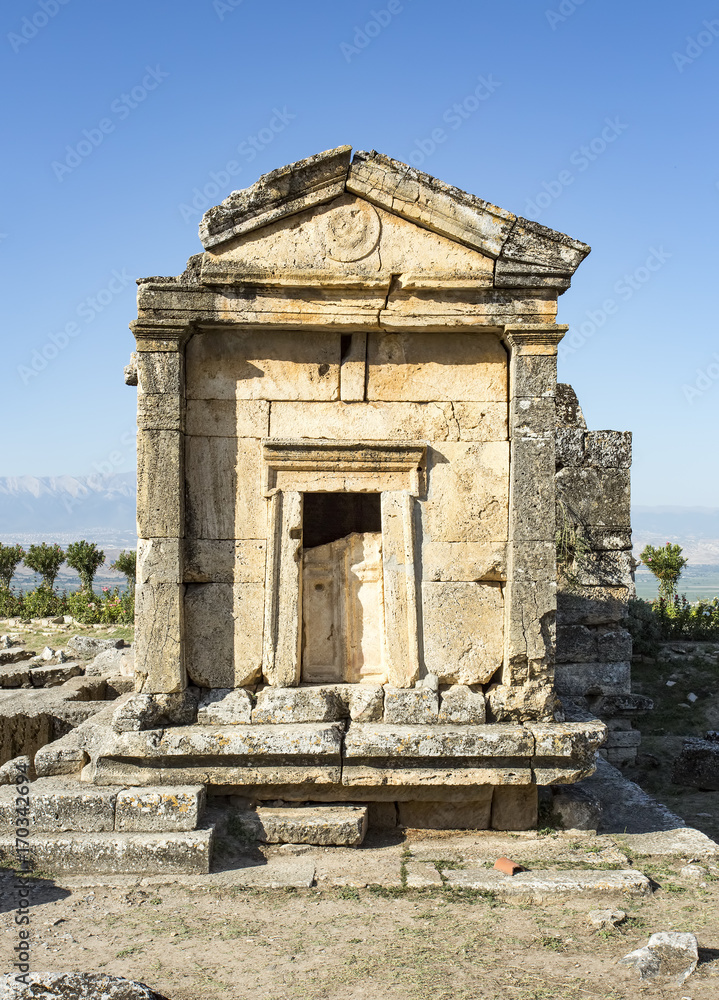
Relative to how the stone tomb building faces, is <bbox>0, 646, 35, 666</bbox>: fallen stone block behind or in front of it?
behind

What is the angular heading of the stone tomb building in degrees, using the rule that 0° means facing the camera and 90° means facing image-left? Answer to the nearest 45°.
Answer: approximately 0°

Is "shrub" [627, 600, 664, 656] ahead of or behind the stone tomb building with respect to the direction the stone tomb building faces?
behind

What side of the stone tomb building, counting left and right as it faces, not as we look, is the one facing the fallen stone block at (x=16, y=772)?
right

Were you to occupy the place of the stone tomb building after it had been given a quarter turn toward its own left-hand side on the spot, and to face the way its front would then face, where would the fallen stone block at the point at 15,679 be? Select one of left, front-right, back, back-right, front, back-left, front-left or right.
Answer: back-left

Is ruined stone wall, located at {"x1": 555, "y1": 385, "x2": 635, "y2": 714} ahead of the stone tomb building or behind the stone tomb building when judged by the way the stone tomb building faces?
behind

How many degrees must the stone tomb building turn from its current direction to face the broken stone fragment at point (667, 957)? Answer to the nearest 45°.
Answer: approximately 45° to its left
